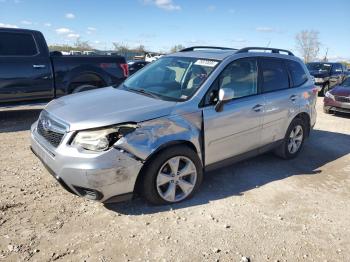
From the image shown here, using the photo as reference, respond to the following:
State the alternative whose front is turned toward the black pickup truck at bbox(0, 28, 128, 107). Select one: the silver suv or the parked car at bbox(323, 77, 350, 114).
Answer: the parked car

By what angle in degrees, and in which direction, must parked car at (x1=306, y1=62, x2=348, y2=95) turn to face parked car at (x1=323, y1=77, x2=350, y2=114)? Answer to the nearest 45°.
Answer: approximately 45° to its left

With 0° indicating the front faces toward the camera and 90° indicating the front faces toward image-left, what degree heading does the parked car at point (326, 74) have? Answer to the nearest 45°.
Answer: approximately 45°

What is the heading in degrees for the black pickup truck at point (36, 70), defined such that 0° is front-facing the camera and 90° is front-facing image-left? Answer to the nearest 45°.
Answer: approximately 90°

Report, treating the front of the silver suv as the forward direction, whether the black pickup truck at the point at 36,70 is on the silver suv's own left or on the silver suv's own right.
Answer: on the silver suv's own right

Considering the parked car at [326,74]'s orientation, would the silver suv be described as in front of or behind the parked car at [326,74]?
in front

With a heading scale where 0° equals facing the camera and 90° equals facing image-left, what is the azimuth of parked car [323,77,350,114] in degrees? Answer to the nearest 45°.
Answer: approximately 45°

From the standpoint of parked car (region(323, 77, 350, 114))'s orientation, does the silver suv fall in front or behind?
in front
